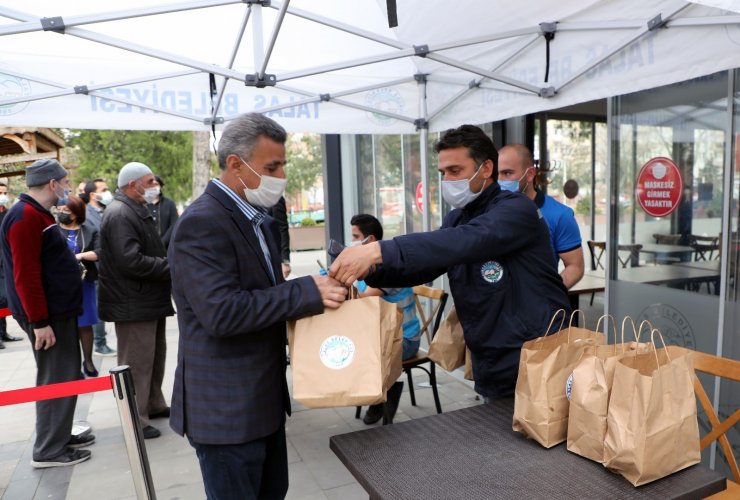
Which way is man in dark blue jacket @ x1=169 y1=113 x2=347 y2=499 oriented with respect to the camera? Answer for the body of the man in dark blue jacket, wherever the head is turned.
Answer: to the viewer's right

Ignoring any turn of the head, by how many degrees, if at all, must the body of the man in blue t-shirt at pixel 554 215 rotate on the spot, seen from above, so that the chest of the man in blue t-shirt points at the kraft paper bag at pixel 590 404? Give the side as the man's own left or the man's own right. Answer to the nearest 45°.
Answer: approximately 45° to the man's own left

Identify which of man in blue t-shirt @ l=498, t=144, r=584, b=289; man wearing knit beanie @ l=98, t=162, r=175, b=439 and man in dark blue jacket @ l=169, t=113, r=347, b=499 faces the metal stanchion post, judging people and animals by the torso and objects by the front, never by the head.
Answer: the man in blue t-shirt

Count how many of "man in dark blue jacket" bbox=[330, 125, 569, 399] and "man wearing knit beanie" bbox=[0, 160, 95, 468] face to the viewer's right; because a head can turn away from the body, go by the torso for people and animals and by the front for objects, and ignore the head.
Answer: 1

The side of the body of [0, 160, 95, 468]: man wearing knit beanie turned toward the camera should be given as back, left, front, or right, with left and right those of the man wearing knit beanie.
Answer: right

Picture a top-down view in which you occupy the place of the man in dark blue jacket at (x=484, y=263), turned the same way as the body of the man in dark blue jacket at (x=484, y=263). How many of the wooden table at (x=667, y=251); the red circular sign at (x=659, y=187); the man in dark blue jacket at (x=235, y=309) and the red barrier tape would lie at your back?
2

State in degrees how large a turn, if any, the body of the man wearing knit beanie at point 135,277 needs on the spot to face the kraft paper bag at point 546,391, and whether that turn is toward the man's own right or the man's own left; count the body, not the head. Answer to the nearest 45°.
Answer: approximately 90° to the man's own right

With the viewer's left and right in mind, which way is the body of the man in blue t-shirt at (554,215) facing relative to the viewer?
facing the viewer and to the left of the viewer

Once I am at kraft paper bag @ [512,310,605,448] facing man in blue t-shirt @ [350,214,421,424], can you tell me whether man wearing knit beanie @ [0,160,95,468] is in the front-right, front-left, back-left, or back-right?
front-left

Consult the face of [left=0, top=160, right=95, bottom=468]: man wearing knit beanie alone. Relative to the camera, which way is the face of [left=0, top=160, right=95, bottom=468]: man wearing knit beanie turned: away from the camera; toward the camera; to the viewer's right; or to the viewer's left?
to the viewer's right

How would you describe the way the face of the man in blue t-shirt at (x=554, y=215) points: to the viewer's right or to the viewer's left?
to the viewer's left

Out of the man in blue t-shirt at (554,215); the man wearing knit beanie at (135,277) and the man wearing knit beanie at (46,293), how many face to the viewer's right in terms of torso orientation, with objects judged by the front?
2

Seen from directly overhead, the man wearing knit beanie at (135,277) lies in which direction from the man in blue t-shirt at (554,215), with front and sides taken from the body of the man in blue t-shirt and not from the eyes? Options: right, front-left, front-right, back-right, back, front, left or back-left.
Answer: front-right

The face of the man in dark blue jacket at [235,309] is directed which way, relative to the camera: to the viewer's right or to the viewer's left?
to the viewer's right
